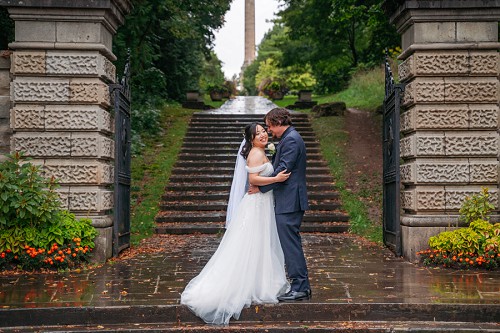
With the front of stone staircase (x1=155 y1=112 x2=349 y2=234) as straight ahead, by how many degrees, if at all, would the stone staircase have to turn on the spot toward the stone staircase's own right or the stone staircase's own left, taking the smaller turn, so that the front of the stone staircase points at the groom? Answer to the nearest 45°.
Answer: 0° — it already faces them

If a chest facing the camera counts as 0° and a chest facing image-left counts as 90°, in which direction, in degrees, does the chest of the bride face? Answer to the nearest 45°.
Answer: approximately 270°

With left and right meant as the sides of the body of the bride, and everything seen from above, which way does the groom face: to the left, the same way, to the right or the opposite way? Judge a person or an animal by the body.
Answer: the opposite way

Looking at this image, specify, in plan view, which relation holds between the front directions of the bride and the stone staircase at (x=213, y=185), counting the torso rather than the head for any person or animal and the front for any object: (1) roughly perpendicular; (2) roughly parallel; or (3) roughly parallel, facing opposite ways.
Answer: roughly perpendicular

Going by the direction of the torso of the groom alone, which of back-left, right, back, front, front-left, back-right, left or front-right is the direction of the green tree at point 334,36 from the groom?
right

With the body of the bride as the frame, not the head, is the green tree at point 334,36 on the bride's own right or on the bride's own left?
on the bride's own left

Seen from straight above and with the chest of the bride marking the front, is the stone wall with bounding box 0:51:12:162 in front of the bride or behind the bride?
behind

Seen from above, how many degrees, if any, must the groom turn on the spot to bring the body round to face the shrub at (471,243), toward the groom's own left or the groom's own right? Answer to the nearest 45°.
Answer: approximately 135° to the groom's own right

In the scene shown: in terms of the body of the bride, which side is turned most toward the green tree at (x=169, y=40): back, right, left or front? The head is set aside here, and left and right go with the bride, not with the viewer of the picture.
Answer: left

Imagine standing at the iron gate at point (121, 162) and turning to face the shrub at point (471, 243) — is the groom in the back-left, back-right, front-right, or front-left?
front-right

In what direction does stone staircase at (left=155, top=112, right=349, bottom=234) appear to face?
toward the camera

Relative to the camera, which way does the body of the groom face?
to the viewer's left

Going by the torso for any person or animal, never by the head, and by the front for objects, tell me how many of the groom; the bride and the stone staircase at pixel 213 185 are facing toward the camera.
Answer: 1

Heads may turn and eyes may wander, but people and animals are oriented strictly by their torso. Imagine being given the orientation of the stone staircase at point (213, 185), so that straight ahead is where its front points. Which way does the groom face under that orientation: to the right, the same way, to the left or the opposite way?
to the right

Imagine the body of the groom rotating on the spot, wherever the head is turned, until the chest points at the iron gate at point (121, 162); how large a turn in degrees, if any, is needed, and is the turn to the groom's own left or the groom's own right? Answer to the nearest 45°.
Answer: approximately 45° to the groom's own right

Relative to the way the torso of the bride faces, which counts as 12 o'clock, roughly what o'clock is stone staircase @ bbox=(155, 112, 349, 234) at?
The stone staircase is roughly at 9 o'clock from the bride.
